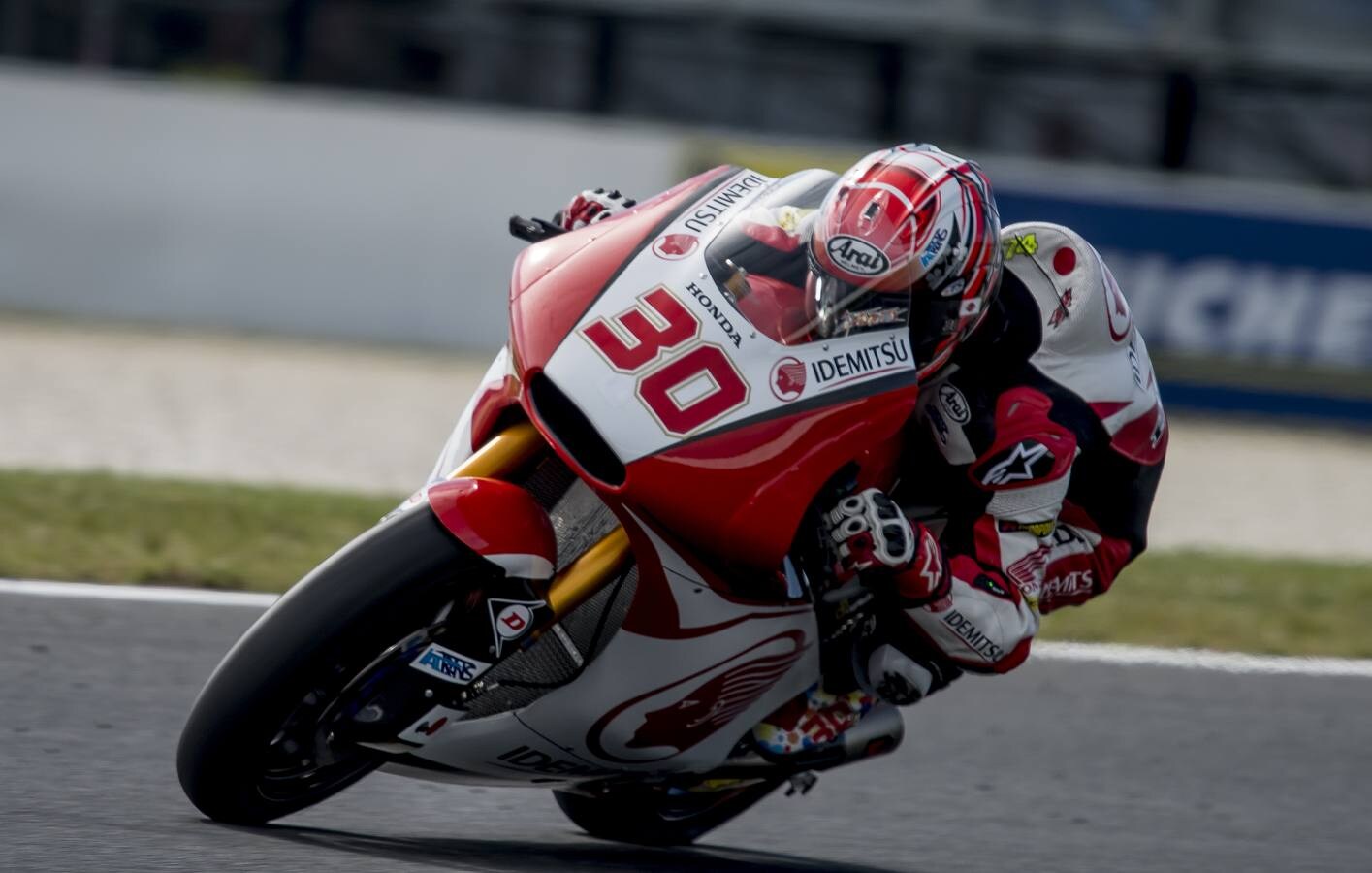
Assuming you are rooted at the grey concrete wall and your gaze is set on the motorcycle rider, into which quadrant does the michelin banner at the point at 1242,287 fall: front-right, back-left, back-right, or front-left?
front-left

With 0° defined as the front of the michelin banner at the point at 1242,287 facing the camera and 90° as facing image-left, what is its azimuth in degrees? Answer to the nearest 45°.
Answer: approximately 0°

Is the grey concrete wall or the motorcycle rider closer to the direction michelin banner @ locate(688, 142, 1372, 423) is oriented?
the motorcycle rider

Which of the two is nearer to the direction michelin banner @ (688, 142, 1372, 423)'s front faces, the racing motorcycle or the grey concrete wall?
the racing motorcycle

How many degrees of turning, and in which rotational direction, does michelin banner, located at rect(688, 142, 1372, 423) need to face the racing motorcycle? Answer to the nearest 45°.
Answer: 0° — it already faces it

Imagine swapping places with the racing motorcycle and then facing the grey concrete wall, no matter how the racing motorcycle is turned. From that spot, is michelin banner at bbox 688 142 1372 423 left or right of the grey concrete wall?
right

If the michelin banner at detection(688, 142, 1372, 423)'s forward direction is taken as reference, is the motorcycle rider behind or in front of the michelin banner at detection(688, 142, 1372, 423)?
in front

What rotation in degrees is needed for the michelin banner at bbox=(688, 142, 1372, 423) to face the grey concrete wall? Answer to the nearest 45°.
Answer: approximately 90° to its right
